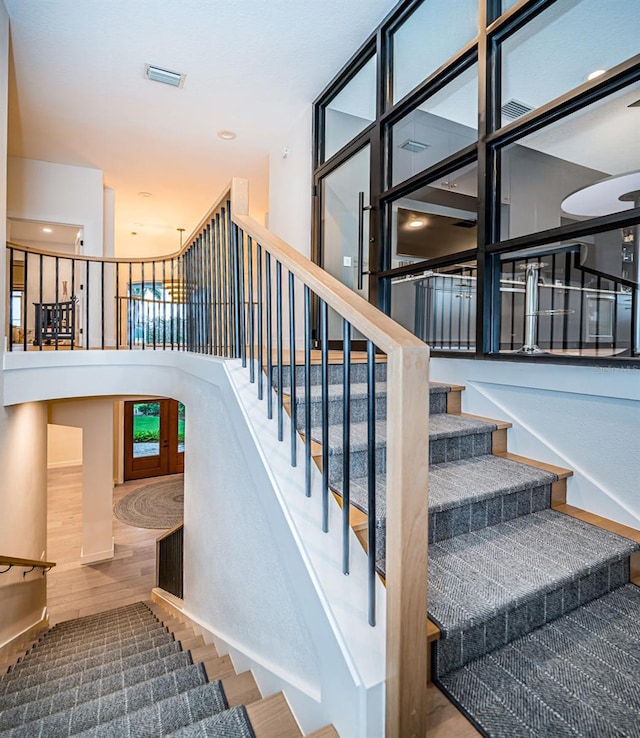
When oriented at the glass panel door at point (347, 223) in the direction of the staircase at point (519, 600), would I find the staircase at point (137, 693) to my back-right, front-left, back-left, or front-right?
front-right

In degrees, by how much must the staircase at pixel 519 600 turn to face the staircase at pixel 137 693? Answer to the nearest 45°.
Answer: approximately 135° to its right

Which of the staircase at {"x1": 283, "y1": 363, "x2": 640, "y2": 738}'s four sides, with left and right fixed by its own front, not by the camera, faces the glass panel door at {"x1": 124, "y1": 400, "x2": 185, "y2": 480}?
back

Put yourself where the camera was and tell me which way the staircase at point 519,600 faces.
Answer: facing the viewer and to the right of the viewer

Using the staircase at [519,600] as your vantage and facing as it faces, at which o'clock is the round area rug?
The round area rug is roughly at 6 o'clock from the staircase.

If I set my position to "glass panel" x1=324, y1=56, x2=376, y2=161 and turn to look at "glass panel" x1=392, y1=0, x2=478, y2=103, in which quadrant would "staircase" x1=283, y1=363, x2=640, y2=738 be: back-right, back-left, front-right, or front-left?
front-right
